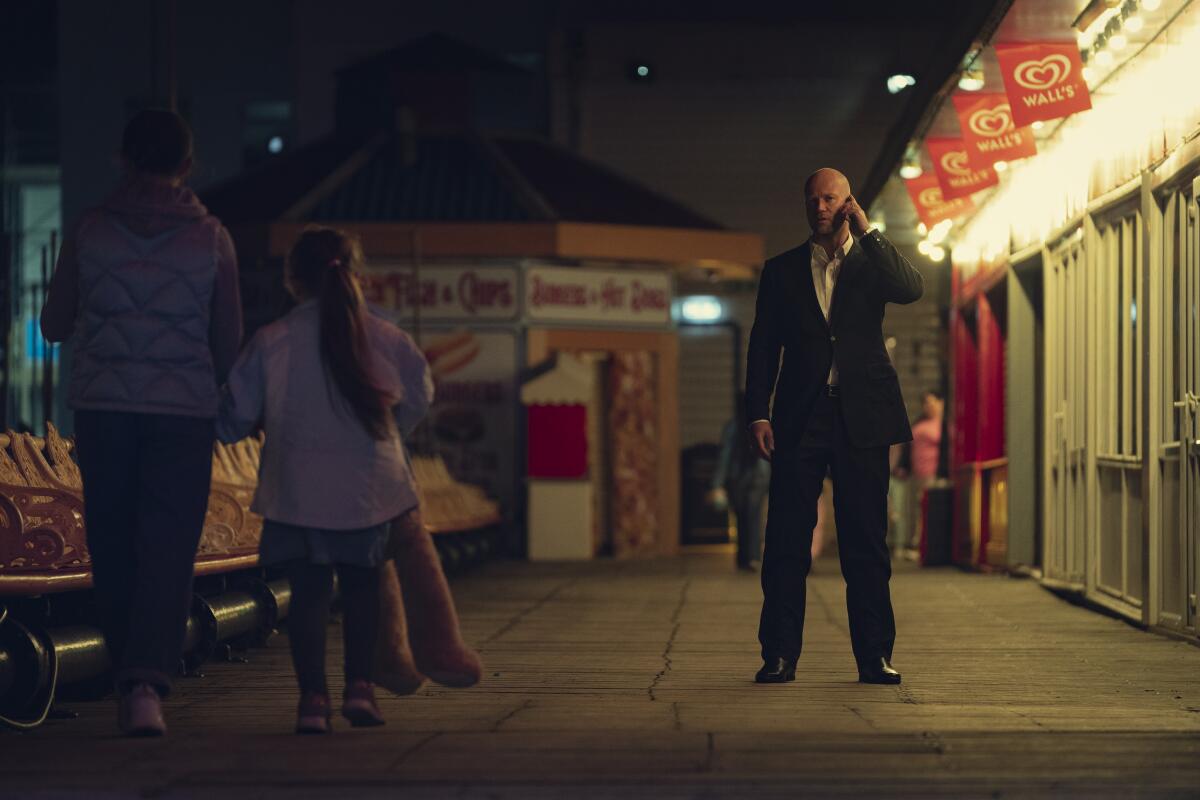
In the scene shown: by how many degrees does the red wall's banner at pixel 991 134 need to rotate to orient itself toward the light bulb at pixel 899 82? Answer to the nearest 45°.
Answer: approximately 180°

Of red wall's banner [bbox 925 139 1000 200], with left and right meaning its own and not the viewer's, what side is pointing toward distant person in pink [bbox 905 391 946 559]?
back

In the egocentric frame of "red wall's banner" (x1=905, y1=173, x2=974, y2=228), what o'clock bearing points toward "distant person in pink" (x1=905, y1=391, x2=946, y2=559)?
The distant person in pink is roughly at 6 o'clock from the red wall's banner.

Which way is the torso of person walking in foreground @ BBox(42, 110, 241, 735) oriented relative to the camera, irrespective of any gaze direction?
away from the camera

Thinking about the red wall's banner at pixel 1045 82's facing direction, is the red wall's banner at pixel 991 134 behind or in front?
behind

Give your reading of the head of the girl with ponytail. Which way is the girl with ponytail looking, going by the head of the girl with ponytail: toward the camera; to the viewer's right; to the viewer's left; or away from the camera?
away from the camera

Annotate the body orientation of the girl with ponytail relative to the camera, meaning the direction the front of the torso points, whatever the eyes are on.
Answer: away from the camera

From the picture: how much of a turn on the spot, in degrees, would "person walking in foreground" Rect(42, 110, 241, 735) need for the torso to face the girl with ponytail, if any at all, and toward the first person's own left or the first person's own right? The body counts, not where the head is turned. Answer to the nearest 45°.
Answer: approximately 90° to the first person's own right

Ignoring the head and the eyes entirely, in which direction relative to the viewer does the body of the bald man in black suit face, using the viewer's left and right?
facing the viewer

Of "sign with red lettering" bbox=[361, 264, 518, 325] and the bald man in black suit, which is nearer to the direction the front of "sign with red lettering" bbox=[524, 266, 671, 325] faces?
the bald man in black suit

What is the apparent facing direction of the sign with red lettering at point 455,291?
toward the camera

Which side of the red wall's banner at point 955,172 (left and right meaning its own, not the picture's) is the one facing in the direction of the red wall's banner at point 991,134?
front

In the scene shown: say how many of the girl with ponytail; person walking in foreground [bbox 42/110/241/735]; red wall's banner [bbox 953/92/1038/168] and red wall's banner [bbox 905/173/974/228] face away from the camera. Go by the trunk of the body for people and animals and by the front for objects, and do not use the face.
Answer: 2

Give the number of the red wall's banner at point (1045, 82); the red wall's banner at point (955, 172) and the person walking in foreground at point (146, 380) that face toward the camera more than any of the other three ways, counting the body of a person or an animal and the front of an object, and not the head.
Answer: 2

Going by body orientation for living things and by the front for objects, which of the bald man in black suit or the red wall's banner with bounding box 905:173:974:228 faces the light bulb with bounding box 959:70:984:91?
the red wall's banner

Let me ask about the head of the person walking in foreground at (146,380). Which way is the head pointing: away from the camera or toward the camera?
away from the camera
